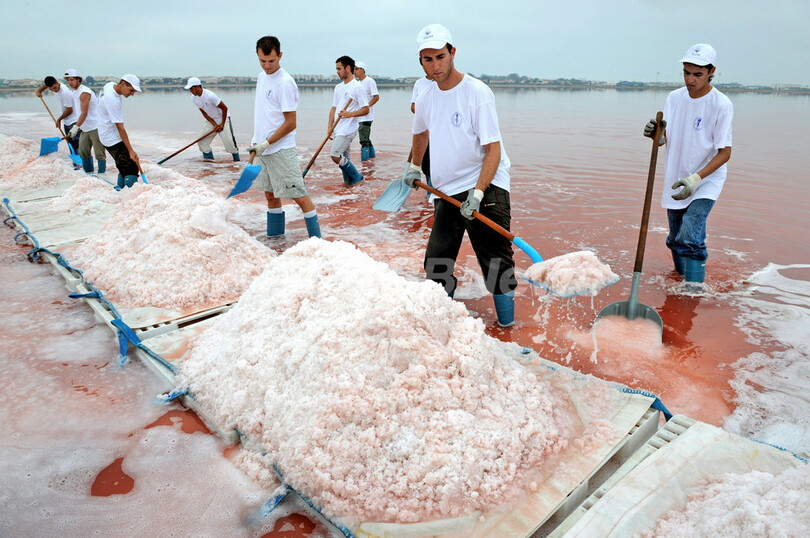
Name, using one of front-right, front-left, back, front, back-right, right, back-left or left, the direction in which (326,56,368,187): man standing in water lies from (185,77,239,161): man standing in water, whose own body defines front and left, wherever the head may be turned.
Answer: left

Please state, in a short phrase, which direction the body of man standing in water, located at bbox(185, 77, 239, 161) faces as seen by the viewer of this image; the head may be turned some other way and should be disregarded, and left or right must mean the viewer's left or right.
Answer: facing the viewer and to the left of the viewer

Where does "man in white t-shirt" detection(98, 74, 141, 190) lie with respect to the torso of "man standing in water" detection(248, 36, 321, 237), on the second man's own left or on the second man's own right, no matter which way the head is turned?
on the second man's own right

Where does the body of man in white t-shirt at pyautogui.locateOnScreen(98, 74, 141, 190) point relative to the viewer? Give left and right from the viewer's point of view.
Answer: facing to the right of the viewer

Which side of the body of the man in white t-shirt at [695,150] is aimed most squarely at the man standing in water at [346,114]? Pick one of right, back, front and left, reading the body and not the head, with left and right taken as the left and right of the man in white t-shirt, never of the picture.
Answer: right

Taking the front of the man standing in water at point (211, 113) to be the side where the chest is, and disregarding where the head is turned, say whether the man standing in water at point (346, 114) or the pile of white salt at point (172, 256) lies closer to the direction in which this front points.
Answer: the pile of white salt

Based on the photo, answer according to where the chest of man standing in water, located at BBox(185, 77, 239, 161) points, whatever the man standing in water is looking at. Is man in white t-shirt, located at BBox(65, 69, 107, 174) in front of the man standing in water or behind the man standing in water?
in front

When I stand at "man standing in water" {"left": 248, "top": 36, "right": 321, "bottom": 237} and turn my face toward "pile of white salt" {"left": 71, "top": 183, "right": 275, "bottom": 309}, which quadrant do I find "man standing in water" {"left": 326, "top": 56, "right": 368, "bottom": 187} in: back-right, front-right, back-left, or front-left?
back-right

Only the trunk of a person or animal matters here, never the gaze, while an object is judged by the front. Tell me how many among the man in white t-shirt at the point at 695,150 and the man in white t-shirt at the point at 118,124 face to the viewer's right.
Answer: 1

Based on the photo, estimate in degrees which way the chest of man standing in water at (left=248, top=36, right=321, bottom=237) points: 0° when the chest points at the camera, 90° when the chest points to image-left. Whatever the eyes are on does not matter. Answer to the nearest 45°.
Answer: approximately 45°

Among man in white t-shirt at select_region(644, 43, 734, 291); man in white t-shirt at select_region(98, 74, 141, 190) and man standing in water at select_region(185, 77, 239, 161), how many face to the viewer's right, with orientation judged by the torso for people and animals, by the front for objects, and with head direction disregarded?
1

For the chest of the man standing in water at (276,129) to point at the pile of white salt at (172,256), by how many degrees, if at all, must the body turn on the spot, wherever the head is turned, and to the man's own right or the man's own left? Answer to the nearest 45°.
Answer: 0° — they already face it

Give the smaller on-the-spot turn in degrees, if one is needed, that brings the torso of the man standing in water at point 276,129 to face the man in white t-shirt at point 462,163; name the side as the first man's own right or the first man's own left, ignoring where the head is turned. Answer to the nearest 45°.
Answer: approximately 90° to the first man's own left

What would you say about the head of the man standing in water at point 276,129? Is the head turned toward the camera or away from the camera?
toward the camera
